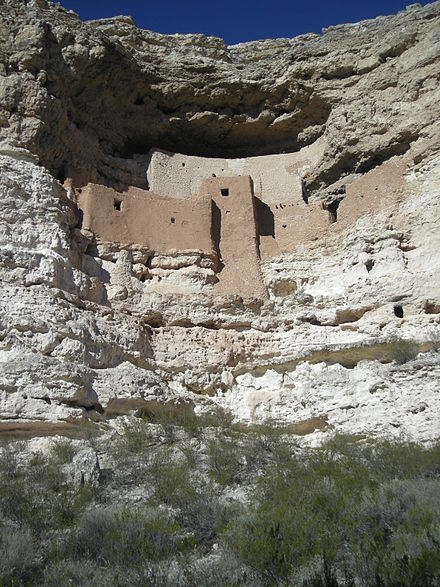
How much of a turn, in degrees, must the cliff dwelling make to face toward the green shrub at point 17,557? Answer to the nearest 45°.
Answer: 0° — it already faces it

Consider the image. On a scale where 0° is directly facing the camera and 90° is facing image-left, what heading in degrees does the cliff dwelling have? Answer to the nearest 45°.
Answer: approximately 0°

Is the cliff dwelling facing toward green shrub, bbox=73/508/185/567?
yes

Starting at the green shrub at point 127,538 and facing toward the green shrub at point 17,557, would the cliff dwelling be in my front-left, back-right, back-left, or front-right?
back-right
